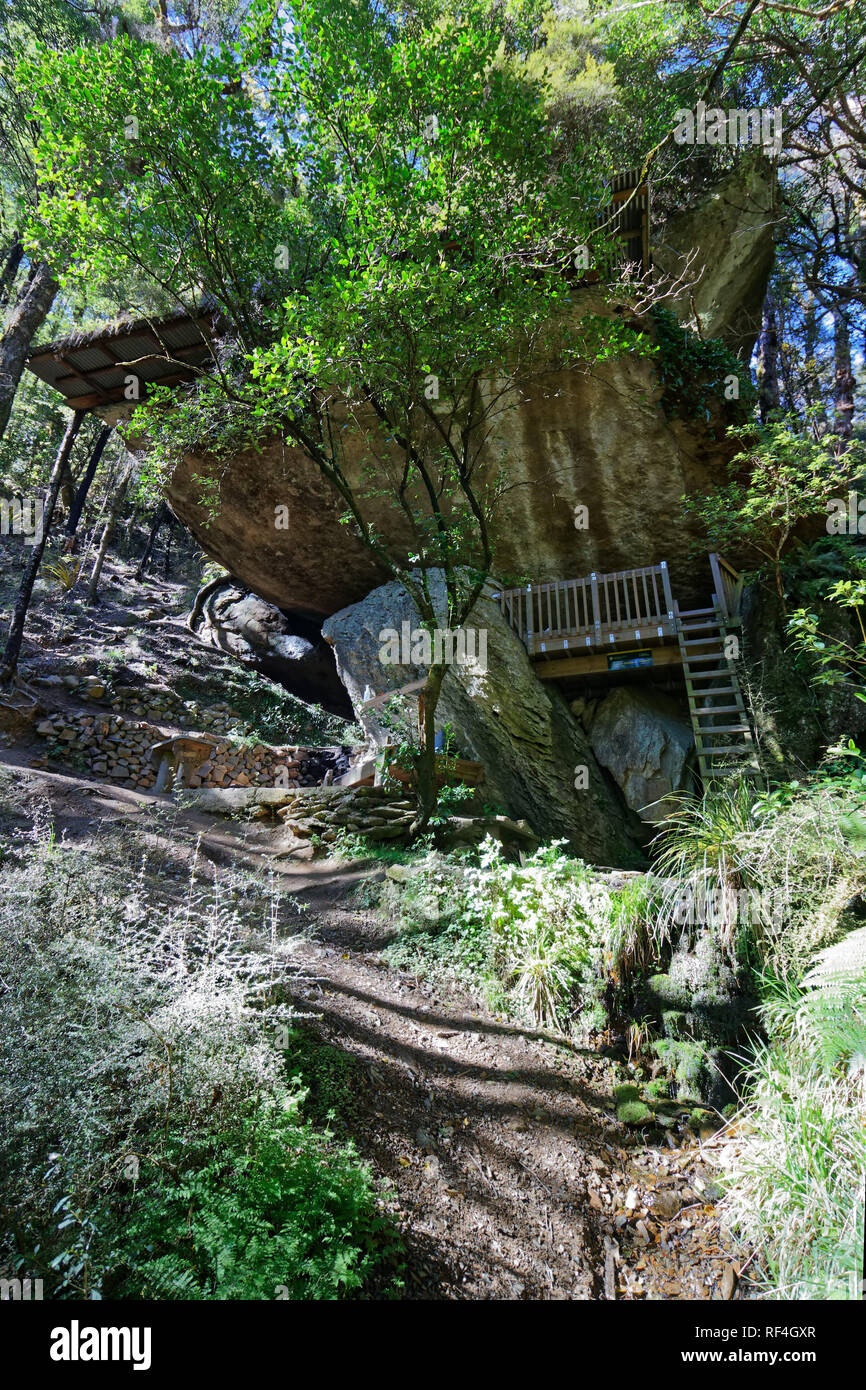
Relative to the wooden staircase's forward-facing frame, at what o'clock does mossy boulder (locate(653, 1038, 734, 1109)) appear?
The mossy boulder is roughly at 12 o'clock from the wooden staircase.

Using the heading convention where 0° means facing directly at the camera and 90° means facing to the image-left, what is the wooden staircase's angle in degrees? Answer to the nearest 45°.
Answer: approximately 0°

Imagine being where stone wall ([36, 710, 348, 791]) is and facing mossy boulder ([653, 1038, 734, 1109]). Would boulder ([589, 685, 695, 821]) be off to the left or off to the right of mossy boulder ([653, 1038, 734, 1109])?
left

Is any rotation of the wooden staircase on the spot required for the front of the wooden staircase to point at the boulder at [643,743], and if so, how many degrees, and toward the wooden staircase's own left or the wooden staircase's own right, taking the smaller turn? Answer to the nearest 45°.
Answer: approximately 135° to the wooden staircase's own right

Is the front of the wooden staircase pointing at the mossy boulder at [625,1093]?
yes

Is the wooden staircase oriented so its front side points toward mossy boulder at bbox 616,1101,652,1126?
yes

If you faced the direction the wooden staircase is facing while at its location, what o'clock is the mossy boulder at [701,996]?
The mossy boulder is roughly at 12 o'clock from the wooden staircase.
